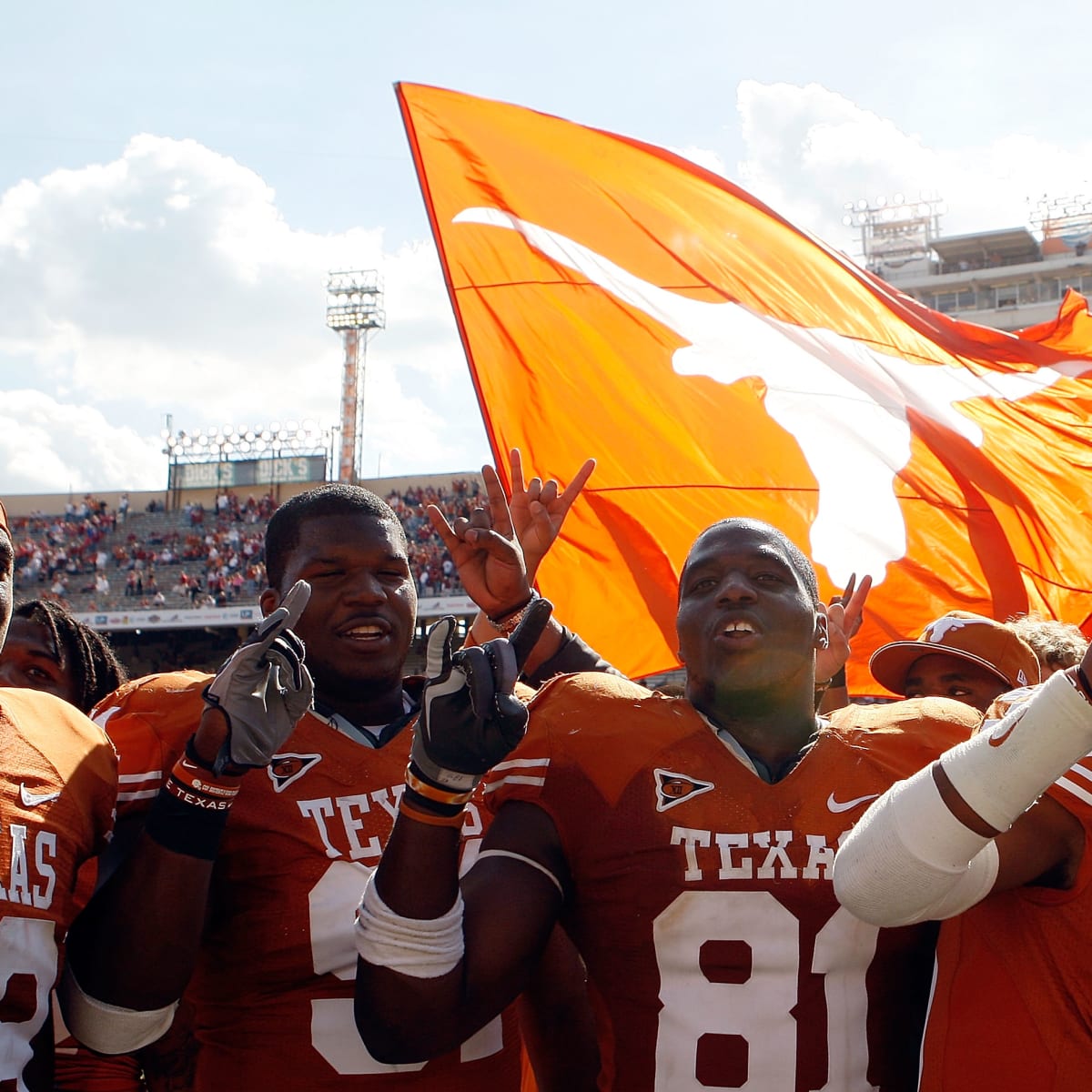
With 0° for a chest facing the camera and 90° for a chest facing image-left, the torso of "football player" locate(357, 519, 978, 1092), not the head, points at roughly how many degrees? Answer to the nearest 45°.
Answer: approximately 0°

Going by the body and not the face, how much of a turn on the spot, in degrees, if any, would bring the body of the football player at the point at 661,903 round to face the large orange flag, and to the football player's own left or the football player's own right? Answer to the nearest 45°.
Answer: approximately 180°

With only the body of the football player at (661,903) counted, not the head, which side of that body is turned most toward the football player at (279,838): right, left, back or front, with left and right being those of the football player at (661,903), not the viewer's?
right
